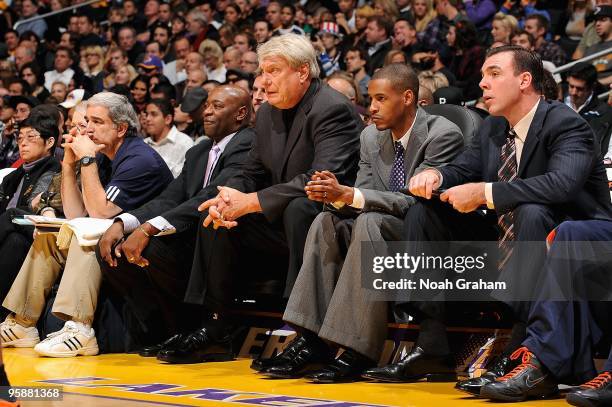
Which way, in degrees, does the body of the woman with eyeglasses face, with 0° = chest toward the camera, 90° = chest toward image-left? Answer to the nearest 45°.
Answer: approximately 45°

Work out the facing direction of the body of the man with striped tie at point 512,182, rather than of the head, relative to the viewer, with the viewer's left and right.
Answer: facing the viewer and to the left of the viewer

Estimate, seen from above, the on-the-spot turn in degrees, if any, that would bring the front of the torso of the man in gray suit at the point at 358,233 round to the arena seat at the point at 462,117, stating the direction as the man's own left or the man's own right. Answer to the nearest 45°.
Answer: approximately 180°

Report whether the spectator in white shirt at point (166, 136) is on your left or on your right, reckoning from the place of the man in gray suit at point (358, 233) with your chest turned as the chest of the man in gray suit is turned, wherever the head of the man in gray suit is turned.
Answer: on your right

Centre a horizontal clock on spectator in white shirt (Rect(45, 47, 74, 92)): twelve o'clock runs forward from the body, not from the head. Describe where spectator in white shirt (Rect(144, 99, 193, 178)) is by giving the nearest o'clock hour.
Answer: spectator in white shirt (Rect(144, 99, 193, 178)) is roughly at 10 o'clock from spectator in white shirt (Rect(45, 47, 74, 92)).

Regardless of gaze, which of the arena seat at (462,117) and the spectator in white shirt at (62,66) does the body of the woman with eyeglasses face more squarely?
the arena seat

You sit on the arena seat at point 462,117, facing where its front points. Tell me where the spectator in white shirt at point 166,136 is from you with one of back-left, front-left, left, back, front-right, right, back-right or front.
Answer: right

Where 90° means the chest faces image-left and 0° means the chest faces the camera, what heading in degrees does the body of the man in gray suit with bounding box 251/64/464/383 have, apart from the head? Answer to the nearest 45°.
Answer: approximately 45°

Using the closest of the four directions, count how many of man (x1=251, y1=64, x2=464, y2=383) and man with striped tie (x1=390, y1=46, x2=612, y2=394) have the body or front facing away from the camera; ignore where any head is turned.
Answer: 0

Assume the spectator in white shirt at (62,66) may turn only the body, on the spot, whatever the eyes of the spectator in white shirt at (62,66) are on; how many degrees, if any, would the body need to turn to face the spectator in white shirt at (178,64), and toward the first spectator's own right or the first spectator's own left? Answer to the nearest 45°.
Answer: approximately 90° to the first spectator's own left
